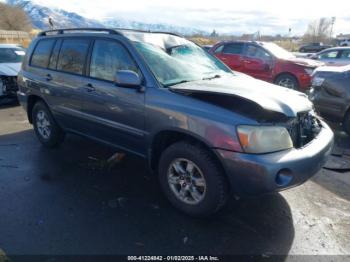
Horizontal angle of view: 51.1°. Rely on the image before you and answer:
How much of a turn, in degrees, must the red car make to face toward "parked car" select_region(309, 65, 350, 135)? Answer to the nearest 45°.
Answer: approximately 45° to its right

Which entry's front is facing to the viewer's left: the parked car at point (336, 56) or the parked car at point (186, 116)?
the parked car at point (336, 56)

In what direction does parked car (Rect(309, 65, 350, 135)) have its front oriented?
to the viewer's left

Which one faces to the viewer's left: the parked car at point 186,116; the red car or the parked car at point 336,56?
the parked car at point 336,56

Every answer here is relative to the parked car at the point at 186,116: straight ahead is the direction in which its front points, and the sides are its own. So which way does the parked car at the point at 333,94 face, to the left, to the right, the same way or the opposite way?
the opposite way

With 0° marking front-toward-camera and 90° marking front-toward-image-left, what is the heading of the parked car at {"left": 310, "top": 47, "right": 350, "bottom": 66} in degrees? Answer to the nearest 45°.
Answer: approximately 90°

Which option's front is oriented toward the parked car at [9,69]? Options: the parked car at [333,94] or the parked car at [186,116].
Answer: the parked car at [333,94]

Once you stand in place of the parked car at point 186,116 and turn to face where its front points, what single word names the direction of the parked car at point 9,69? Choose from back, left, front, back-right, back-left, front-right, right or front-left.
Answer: back

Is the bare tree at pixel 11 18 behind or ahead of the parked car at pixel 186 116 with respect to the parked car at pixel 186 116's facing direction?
behind

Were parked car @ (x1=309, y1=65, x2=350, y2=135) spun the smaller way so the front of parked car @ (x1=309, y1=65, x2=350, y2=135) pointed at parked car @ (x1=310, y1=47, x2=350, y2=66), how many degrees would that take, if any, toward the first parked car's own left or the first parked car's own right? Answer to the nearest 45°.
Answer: approximately 90° to the first parked car's own right

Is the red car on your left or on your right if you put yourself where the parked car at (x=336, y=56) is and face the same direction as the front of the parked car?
on your left
